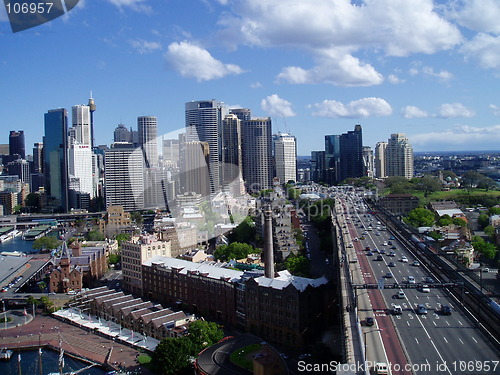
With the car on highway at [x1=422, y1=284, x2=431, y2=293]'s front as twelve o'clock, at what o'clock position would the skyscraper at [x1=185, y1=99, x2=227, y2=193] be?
The skyscraper is roughly at 5 o'clock from the car on highway.

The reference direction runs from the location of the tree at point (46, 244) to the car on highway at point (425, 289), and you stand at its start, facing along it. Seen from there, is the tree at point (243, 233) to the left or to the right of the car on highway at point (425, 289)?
left

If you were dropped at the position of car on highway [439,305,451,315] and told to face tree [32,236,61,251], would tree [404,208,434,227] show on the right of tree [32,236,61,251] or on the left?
right

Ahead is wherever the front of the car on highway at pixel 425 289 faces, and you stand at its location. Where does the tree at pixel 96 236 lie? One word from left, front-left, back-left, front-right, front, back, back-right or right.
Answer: back-right

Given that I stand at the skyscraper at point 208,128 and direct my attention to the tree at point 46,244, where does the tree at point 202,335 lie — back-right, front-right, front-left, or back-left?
front-left

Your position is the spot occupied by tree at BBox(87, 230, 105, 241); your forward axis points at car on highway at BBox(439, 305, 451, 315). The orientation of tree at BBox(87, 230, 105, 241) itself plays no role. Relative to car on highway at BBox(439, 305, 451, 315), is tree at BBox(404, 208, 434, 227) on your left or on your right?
left

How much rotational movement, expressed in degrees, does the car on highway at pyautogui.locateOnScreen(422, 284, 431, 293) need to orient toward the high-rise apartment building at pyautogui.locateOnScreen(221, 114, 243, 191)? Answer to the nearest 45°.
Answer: approximately 135° to its right

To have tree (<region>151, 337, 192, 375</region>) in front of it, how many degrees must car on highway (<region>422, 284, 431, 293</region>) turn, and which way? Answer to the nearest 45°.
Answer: approximately 45° to its right

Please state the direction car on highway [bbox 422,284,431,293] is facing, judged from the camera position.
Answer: facing the viewer

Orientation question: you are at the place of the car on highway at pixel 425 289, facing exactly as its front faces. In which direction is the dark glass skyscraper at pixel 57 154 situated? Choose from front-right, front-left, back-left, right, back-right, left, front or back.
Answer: back-right

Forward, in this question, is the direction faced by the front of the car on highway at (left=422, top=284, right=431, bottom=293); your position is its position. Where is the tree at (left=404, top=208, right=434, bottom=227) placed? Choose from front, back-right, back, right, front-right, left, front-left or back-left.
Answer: back

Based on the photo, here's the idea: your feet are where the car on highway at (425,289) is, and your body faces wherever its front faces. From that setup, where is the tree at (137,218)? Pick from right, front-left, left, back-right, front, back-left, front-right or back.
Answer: back-right

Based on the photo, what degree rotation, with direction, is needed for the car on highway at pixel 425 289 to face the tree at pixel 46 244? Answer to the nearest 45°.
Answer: approximately 135° to its right

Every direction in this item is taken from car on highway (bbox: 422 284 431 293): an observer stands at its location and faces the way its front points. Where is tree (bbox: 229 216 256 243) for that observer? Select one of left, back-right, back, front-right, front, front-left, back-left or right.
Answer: back-right

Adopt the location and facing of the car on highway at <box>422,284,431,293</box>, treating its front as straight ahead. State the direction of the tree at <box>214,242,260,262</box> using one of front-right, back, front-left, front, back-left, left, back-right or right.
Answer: back-right

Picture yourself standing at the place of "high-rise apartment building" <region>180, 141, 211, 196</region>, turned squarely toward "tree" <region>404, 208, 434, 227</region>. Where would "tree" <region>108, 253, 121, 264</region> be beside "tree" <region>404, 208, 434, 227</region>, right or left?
right
